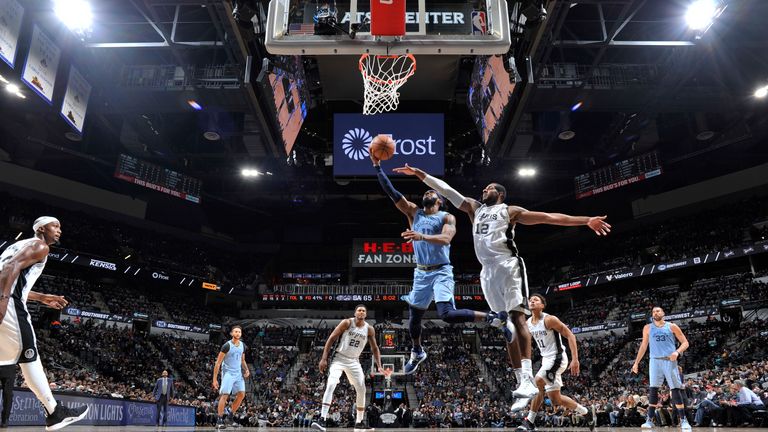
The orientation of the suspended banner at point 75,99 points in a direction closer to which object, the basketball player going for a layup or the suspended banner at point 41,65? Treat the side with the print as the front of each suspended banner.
the basketball player going for a layup

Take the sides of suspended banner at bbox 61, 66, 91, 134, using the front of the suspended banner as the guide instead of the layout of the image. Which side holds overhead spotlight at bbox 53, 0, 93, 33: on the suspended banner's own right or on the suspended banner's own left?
on the suspended banner's own right

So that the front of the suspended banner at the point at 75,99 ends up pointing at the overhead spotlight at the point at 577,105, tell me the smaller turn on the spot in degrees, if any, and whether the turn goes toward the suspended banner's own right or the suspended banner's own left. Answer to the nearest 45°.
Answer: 0° — it already faces it

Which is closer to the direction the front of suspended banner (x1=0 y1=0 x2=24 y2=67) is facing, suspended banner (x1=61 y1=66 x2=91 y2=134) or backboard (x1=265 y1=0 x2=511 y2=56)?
the backboard

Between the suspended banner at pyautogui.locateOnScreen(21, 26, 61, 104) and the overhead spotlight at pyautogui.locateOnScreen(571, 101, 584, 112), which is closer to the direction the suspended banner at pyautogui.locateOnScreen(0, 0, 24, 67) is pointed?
the overhead spotlight

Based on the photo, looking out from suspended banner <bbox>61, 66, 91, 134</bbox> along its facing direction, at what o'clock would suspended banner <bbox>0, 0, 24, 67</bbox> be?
suspended banner <bbox>0, 0, 24, 67</bbox> is roughly at 2 o'clock from suspended banner <bbox>61, 66, 91, 134</bbox>.
